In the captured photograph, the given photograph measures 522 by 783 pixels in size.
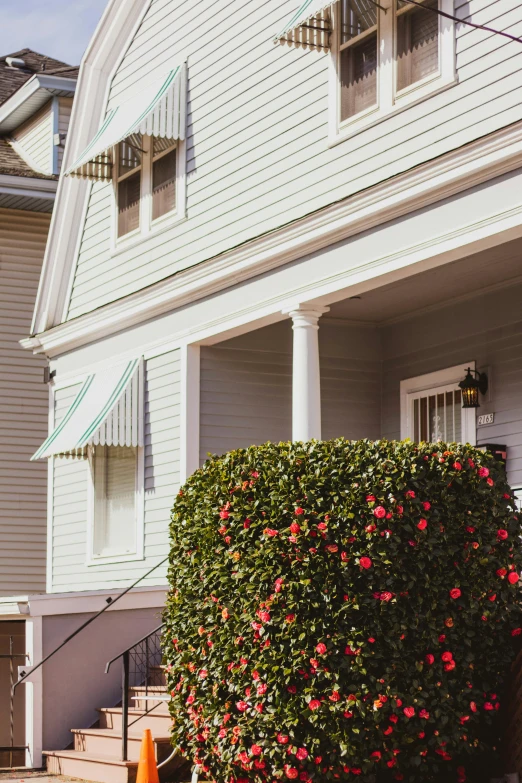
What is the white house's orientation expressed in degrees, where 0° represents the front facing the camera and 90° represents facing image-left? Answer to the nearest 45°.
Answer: approximately 45°

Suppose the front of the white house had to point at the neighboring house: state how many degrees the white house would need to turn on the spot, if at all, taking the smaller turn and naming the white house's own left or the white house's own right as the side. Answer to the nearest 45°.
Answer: approximately 90° to the white house's own right
